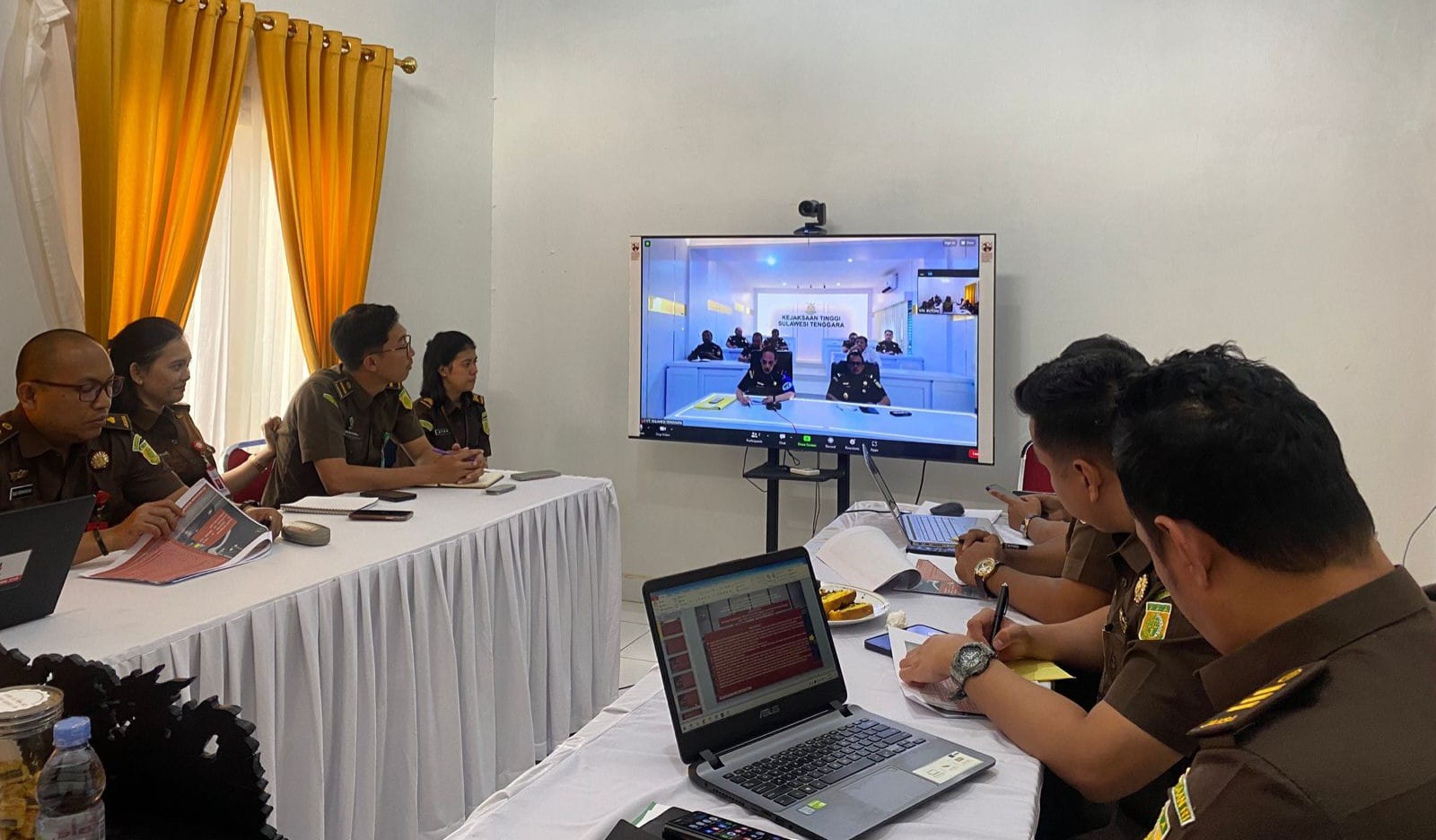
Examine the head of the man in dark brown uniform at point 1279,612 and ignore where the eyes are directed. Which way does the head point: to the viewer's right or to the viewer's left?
to the viewer's left

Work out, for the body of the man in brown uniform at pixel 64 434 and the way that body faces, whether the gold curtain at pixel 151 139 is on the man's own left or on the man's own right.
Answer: on the man's own left

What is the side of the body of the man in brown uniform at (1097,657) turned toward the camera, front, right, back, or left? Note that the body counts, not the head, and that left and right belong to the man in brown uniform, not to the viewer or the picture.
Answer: left

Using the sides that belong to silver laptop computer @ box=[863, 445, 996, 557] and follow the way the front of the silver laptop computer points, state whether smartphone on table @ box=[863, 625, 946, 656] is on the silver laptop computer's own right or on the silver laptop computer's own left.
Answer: on the silver laptop computer's own right

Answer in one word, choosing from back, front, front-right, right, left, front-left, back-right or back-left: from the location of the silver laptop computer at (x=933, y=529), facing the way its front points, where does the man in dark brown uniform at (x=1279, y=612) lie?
right

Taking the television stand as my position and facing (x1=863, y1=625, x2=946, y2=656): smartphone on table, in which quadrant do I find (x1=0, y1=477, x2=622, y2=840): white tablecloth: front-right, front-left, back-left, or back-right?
front-right

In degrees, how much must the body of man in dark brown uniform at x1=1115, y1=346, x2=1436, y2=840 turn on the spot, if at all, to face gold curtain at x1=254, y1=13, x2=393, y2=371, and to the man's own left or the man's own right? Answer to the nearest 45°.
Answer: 0° — they already face it

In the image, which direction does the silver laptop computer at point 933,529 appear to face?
to the viewer's right

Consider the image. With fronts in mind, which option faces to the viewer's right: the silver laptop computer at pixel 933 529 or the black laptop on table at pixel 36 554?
the silver laptop computer

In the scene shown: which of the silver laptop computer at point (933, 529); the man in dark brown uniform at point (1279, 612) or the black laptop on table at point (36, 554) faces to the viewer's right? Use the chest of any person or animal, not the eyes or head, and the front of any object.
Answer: the silver laptop computer

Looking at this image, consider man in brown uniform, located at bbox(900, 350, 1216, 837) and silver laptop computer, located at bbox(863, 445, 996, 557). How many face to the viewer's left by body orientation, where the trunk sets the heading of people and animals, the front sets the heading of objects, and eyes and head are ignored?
1

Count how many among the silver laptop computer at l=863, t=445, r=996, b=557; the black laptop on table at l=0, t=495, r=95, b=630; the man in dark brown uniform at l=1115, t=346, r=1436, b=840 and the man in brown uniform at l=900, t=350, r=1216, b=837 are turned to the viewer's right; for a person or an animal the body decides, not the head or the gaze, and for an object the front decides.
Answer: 1

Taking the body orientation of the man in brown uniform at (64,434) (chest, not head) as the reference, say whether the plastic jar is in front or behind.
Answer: in front

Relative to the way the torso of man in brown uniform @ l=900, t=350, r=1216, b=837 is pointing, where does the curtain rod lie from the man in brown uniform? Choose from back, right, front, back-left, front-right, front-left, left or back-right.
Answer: front-right

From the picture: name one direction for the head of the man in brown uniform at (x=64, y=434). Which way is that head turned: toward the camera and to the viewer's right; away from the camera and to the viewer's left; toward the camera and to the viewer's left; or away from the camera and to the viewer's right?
toward the camera and to the viewer's right

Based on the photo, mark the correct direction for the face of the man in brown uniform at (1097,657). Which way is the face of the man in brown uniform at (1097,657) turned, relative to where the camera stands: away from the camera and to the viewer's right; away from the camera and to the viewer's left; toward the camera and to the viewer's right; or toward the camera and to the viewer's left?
away from the camera and to the viewer's left
